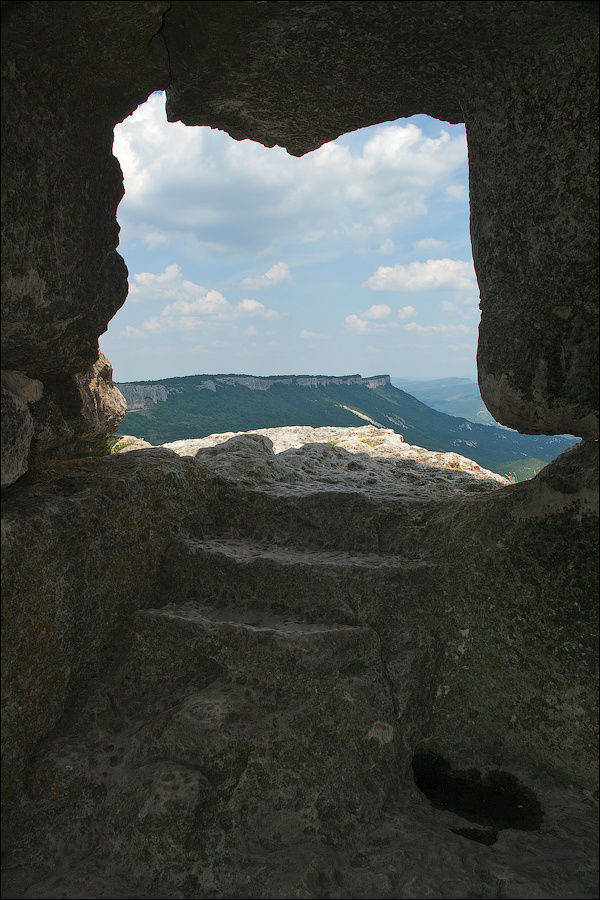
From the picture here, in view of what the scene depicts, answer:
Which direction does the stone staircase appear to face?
toward the camera
